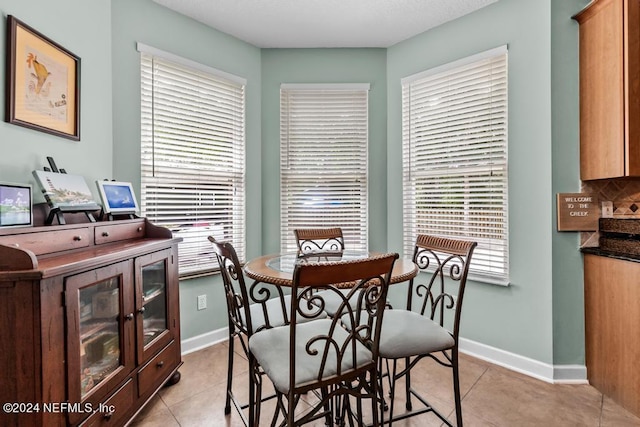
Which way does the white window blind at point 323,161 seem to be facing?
toward the camera

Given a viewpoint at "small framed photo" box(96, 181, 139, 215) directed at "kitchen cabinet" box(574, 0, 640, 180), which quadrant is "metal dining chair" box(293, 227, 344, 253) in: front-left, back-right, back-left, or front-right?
front-left

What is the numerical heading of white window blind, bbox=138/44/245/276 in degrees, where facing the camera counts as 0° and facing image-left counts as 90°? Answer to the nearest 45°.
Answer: approximately 315°

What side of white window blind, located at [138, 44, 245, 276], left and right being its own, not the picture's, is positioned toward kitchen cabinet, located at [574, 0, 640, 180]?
front

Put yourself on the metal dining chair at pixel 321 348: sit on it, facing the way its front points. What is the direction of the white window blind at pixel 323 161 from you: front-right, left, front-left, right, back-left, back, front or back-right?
front-right

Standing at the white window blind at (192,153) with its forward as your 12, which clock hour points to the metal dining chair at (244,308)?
The metal dining chair is roughly at 1 o'clock from the white window blind.

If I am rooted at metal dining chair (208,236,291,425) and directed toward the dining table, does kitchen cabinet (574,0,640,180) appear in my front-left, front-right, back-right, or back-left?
front-right

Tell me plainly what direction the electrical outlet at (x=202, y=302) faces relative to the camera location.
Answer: facing the viewer and to the right of the viewer

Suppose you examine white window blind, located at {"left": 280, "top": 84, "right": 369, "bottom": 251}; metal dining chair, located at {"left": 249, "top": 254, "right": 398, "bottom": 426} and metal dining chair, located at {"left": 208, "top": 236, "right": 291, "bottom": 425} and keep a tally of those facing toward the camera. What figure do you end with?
1

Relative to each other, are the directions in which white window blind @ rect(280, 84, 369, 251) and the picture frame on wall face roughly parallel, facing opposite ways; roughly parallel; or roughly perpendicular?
roughly perpendicular

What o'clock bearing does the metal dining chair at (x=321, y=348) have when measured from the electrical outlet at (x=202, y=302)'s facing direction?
The metal dining chair is roughly at 1 o'clock from the electrical outlet.

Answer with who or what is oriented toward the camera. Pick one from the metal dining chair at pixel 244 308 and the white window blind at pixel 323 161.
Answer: the white window blind

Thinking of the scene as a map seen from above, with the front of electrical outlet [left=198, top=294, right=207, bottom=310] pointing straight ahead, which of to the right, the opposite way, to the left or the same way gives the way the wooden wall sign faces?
to the right

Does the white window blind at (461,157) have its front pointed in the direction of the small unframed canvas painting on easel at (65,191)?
yes

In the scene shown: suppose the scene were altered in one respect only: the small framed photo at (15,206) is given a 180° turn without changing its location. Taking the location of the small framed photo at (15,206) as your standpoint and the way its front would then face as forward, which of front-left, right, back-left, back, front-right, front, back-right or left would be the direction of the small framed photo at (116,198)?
right
